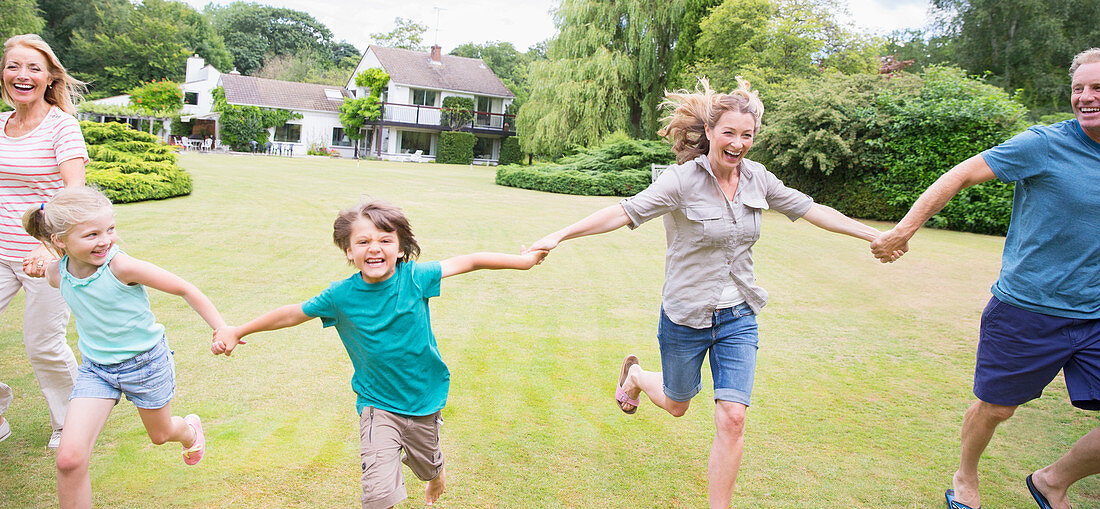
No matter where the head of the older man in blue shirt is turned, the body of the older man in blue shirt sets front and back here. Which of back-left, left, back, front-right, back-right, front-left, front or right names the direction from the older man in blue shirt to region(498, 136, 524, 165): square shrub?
back

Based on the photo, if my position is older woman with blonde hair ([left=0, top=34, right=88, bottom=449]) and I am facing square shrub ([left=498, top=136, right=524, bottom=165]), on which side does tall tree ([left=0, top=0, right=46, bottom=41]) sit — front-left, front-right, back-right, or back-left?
front-left

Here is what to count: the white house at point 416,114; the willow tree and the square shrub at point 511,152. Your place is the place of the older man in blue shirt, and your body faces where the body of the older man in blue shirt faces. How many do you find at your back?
3

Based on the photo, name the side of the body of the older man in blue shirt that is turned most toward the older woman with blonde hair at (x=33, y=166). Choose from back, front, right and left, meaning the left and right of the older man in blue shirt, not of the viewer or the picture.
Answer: right

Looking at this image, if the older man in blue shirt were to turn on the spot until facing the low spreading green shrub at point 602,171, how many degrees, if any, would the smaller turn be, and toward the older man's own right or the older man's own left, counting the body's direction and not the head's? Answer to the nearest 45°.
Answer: approximately 180°

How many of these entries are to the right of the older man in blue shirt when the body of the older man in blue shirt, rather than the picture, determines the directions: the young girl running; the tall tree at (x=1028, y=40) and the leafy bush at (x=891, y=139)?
1

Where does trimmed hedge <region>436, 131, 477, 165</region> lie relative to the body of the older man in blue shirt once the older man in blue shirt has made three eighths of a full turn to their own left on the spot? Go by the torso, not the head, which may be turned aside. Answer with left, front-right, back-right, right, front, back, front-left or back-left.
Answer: front-left

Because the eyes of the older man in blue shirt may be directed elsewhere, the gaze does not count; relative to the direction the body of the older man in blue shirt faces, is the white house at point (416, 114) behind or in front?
behind

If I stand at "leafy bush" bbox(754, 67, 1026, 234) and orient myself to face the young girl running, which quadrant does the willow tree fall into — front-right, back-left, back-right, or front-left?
back-right

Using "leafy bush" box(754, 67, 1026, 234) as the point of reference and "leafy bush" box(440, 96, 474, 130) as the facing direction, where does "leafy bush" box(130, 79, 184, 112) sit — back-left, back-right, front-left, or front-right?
front-left

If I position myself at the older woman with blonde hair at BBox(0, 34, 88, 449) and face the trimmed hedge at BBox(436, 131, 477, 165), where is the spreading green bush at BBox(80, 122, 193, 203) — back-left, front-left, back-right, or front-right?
front-left

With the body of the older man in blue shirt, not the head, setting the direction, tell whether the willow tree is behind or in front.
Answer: behind

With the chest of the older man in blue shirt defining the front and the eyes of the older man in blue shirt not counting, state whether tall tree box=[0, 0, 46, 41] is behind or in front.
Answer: behind

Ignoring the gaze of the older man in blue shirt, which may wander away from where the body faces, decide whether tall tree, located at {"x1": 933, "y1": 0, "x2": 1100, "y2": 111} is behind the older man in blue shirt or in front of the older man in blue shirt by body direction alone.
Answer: behind

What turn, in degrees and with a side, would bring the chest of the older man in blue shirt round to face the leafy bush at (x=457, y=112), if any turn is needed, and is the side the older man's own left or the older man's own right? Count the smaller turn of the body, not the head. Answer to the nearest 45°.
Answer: approximately 180°

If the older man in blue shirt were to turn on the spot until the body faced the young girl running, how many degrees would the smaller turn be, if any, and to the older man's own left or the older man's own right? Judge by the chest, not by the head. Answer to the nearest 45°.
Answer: approximately 90° to the older man's own right
